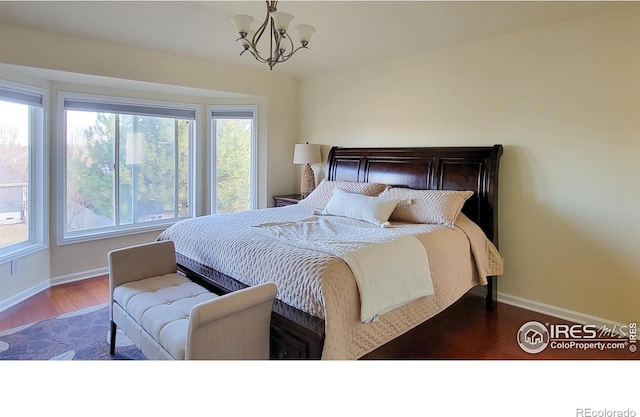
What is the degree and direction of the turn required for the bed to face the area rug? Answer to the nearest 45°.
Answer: approximately 45° to its right

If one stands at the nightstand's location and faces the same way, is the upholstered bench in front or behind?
in front

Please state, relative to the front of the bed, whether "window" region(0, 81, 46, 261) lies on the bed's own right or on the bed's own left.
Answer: on the bed's own right

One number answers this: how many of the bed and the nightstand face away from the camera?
0

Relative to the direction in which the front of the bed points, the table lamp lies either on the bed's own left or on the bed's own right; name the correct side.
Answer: on the bed's own right

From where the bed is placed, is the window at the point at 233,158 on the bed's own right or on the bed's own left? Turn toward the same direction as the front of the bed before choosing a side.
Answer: on the bed's own right

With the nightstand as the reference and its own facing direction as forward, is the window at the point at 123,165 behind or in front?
in front

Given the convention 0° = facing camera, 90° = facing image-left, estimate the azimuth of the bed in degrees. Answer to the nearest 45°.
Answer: approximately 45°
